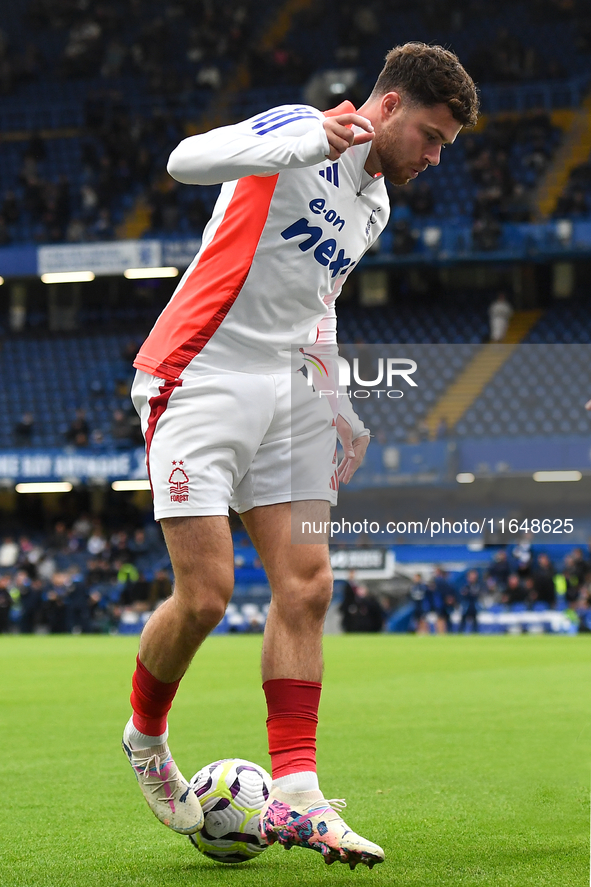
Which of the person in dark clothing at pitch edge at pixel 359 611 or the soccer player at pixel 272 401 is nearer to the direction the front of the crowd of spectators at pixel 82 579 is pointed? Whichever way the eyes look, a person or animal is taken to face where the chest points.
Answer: the soccer player

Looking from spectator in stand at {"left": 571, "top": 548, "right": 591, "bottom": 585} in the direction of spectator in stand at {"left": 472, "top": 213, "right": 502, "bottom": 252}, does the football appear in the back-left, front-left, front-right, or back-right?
back-left

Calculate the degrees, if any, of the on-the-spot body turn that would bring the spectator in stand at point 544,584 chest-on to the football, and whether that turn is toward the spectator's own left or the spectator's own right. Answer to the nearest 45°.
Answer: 0° — they already face it

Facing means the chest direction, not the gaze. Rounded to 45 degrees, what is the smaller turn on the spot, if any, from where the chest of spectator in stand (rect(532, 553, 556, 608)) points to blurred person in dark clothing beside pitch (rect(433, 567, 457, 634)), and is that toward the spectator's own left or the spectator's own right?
approximately 90° to the spectator's own right

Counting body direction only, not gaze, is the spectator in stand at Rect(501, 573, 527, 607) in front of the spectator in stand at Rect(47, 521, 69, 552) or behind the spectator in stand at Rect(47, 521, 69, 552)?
in front

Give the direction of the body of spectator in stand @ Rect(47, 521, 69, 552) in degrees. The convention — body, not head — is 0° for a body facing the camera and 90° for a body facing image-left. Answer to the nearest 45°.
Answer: approximately 0°

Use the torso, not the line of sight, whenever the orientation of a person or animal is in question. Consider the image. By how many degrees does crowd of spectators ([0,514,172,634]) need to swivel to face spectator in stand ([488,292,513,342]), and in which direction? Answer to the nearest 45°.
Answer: approximately 90° to their left

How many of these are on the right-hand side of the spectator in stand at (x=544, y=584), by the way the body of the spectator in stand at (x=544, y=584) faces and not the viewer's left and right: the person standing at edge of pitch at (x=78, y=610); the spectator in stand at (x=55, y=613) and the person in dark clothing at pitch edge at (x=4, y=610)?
3

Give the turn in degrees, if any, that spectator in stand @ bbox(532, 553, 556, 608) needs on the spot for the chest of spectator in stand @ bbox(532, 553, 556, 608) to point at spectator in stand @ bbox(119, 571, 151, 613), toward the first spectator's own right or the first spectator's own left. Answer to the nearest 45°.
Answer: approximately 90° to the first spectator's own right
